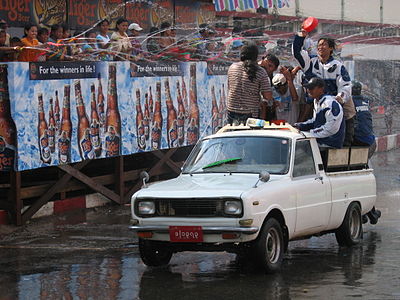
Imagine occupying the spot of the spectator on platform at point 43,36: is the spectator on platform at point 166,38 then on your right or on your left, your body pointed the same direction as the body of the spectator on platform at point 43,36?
on your left

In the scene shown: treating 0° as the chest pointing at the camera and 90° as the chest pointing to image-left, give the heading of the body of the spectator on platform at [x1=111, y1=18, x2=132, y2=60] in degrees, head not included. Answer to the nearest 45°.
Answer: approximately 315°

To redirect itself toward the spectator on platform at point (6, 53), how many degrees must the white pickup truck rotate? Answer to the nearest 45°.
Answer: approximately 90° to its right

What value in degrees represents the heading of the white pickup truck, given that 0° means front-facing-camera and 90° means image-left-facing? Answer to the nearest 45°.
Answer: approximately 45°

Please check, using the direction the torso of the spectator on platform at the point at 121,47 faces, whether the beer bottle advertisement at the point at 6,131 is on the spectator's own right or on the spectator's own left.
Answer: on the spectator's own right

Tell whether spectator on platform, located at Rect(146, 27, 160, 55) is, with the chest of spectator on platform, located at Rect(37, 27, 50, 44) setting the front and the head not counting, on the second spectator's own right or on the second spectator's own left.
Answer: on the second spectator's own left

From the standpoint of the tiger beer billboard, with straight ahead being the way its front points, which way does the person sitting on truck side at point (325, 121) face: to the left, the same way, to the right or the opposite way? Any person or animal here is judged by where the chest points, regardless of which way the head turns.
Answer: to the right

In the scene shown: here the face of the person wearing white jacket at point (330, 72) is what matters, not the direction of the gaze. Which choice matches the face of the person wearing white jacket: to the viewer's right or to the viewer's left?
to the viewer's left
